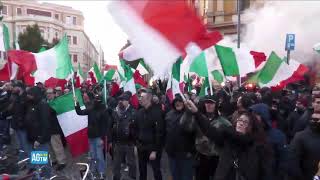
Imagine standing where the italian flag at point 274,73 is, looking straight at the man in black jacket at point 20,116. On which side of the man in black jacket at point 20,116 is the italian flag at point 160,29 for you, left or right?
left

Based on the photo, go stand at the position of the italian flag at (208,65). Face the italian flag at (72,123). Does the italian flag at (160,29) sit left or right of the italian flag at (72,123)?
left

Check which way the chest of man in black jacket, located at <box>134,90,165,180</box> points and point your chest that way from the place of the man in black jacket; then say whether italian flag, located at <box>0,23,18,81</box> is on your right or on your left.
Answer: on your right

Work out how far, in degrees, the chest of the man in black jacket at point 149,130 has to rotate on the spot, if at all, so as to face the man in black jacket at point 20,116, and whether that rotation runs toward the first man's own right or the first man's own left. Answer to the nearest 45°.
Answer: approximately 90° to the first man's own right

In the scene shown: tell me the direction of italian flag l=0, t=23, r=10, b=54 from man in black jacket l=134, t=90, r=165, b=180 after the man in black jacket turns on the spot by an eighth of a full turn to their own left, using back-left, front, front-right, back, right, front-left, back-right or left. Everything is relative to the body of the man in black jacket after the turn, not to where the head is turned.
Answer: back-right

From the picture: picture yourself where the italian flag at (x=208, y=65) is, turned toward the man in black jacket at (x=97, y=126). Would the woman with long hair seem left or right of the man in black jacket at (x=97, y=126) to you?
left

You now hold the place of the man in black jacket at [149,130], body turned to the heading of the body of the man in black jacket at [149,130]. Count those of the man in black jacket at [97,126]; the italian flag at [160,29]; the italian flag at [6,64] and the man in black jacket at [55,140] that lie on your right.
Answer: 3

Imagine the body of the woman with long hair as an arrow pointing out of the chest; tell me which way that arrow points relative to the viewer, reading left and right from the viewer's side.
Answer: facing the viewer and to the left of the viewer

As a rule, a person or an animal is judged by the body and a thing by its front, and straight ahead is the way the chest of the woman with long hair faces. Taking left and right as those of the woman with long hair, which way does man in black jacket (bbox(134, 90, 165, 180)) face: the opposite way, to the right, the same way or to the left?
the same way

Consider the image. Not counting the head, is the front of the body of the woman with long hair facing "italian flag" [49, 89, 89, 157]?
no

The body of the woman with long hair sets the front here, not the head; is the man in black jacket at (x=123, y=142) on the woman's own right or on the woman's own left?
on the woman's own right

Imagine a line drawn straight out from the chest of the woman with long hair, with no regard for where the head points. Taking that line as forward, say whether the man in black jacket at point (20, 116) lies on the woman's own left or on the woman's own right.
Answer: on the woman's own right

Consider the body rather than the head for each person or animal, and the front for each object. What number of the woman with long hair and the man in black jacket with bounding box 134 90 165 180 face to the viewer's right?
0

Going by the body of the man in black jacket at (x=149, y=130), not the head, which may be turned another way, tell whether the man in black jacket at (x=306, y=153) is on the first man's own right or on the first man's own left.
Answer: on the first man's own left

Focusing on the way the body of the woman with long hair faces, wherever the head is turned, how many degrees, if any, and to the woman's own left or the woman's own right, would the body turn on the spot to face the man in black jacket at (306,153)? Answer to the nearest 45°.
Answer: approximately 135° to the woman's own left

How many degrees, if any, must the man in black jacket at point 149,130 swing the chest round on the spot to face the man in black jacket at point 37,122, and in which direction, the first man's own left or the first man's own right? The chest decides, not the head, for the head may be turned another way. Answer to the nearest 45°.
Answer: approximately 90° to the first man's own right
